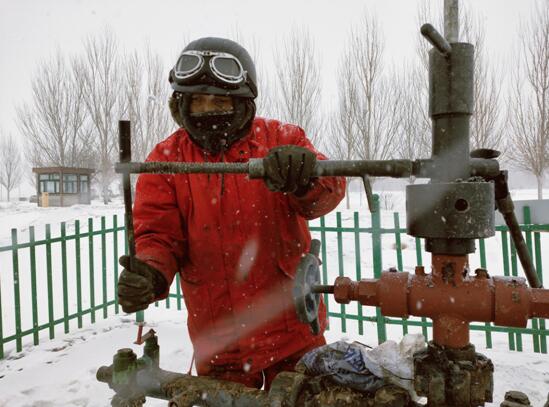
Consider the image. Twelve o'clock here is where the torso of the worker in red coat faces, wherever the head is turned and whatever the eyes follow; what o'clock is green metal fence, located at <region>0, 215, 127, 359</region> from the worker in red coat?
The green metal fence is roughly at 5 o'clock from the worker in red coat.

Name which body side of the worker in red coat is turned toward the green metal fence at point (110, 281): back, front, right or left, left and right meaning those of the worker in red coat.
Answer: back

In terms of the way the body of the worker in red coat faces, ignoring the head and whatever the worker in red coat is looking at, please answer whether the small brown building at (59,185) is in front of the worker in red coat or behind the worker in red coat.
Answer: behind

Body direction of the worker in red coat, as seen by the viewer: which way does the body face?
toward the camera

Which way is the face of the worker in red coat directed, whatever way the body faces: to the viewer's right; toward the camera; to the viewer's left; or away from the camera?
toward the camera
